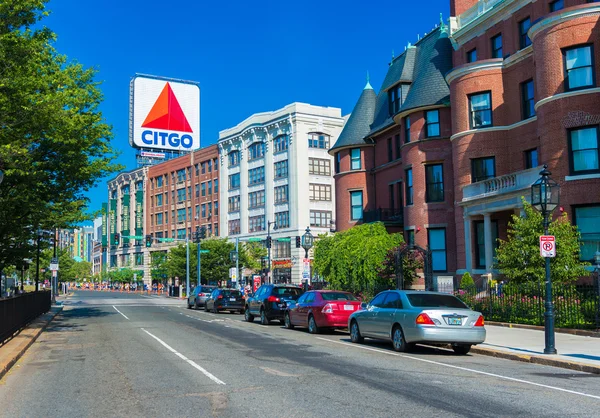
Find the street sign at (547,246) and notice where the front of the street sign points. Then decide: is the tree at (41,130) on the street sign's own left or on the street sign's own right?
on the street sign's own right

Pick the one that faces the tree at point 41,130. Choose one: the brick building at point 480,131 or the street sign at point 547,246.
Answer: the brick building

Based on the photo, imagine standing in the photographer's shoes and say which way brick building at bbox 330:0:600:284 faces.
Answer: facing the viewer and to the left of the viewer

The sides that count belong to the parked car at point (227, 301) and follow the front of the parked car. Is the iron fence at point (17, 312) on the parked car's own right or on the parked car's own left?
on the parked car's own left

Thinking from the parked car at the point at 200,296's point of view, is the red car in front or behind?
behind

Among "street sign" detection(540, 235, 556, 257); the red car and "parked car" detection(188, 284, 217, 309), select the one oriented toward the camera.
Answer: the street sign

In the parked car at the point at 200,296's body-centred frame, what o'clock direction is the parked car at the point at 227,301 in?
the parked car at the point at 227,301 is roughly at 7 o'clock from the parked car at the point at 200,296.

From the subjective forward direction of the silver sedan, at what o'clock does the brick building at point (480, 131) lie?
The brick building is roughly at 2 o'clock from the silver sedan.

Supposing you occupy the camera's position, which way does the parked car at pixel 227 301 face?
facing away from the viewer and to the left of the viewer

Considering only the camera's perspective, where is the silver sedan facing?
facing away from the viewer and to the left of the viewer

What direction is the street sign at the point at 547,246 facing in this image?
toward the camera

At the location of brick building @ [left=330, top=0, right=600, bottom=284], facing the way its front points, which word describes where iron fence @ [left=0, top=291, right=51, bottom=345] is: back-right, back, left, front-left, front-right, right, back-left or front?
front

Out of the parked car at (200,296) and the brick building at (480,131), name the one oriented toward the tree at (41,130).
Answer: the brick building

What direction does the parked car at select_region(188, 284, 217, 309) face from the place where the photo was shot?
facing away from the viewer and to the left of the viewer

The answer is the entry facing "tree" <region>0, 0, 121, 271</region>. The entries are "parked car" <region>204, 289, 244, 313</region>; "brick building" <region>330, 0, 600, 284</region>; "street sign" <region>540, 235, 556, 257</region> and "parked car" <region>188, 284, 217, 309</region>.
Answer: the brick building

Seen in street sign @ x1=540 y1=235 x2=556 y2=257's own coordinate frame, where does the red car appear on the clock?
The red car is roughly at 4 o'clock from the street sign.

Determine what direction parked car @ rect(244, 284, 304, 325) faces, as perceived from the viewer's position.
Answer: facing away from the viewer and to the left of the viewer
